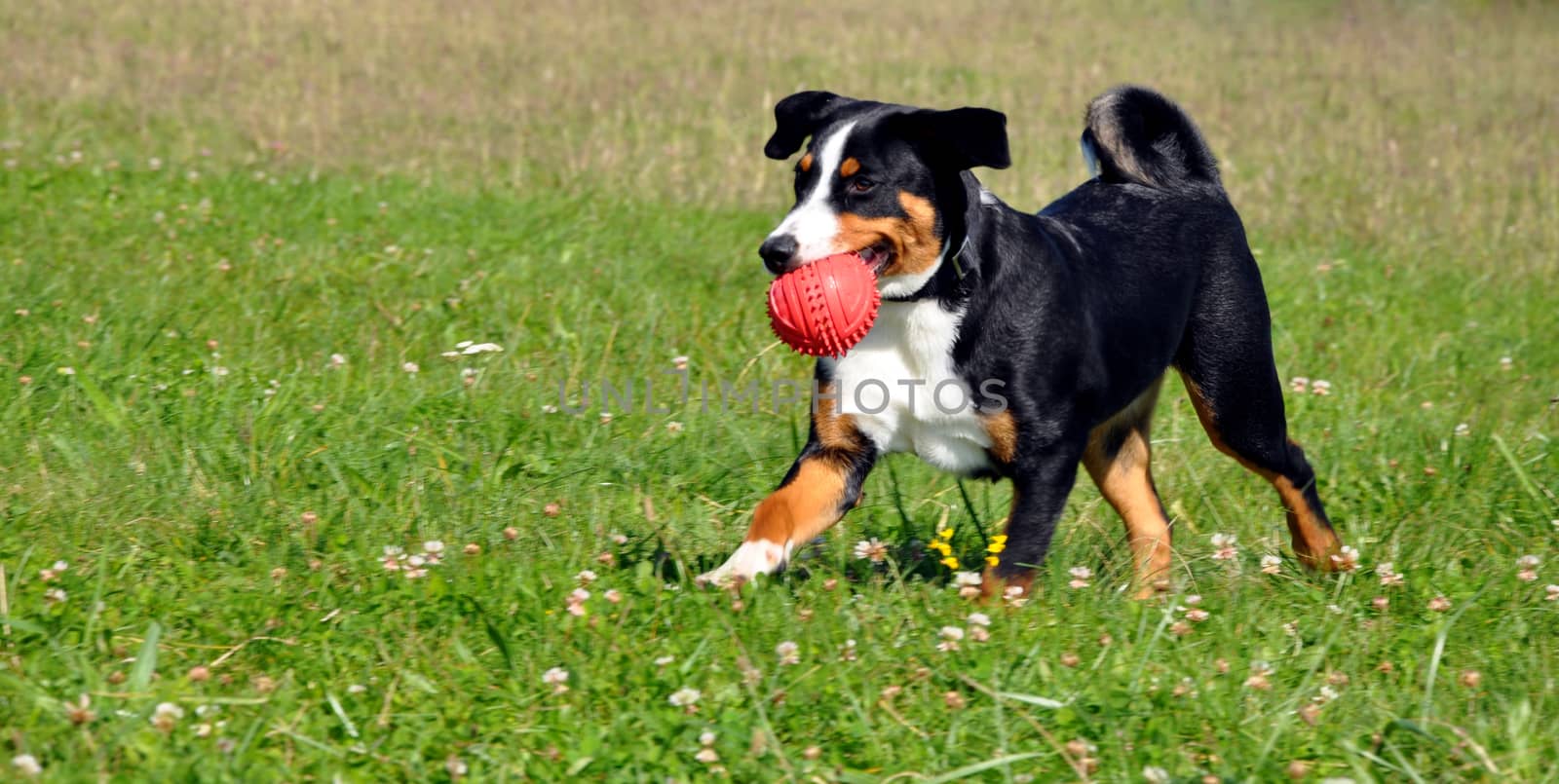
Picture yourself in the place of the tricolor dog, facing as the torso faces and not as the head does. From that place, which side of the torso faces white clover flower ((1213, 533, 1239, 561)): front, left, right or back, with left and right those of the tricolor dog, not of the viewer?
back

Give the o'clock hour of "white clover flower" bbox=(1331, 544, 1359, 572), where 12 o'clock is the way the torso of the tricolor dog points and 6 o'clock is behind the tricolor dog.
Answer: The white clover flower is roughly at 7 o'clock from the tricolor dog.

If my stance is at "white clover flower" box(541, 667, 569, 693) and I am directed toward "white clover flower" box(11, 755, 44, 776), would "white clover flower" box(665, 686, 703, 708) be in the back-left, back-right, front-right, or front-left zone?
back-left

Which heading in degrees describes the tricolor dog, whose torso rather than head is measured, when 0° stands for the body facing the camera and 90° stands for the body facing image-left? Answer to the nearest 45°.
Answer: approximately 45°

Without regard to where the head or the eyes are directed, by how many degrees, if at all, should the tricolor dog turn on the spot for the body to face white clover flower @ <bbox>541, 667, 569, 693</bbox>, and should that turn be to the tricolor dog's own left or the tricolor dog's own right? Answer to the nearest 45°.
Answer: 0° — it already faces it

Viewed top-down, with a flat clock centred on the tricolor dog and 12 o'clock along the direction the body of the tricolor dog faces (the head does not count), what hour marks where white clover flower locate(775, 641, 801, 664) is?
The white clover flower is roughly at 11 o'clock from the tricolor dog.
